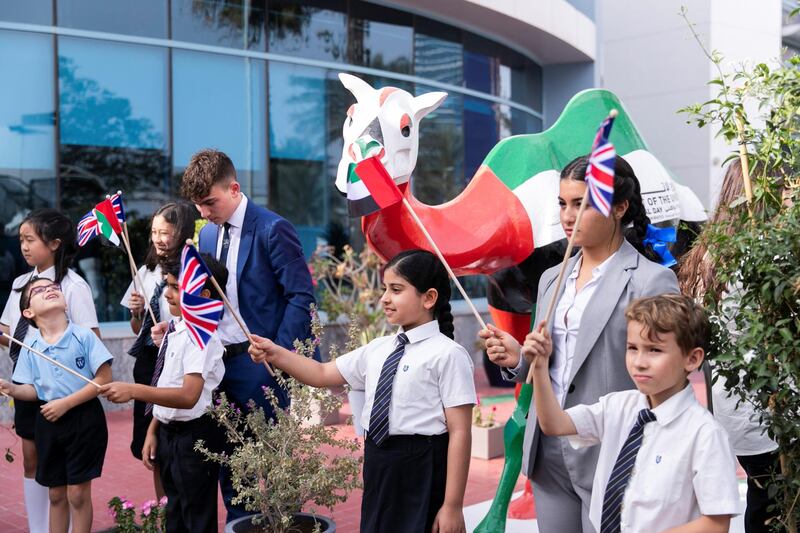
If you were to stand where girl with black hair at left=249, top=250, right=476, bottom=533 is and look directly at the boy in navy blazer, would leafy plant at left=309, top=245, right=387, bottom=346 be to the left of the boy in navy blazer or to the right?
right

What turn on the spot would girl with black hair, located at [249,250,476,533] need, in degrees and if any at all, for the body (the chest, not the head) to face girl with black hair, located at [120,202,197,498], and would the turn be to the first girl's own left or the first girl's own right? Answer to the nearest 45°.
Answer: approximately 90° to the first girl's own right

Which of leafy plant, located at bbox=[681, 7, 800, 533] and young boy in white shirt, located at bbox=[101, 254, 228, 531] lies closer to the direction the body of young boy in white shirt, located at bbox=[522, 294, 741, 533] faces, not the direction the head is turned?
the young boy in white shirt

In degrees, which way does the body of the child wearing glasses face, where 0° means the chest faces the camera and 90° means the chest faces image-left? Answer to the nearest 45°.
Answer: approximately 0°

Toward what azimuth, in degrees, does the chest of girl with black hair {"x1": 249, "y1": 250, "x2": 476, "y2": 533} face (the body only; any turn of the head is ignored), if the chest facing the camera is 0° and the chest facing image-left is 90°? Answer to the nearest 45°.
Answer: approximately 45°

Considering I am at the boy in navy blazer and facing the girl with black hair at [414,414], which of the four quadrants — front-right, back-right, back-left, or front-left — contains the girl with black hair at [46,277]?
back-right

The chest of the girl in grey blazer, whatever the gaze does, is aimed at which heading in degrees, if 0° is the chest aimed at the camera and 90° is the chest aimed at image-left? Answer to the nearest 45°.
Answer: approximately 45°
